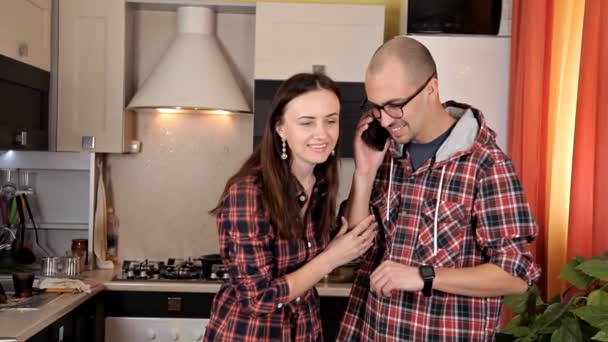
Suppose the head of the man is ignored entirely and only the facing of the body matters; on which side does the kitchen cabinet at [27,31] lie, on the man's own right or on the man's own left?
on the man's own right

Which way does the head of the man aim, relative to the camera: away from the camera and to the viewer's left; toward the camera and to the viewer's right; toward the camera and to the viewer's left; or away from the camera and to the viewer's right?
toward the camera and to the viewer's left

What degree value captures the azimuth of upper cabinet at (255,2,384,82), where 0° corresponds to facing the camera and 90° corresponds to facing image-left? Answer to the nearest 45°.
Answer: approximately 0°

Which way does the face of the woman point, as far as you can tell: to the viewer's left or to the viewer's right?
to the viewer's right

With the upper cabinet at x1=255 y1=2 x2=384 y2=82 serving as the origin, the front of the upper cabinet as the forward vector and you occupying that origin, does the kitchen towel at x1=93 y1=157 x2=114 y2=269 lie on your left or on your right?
on your right

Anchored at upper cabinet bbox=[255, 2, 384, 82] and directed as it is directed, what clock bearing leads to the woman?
The woman is roughly at 12 o'clock from the upper cabinet.

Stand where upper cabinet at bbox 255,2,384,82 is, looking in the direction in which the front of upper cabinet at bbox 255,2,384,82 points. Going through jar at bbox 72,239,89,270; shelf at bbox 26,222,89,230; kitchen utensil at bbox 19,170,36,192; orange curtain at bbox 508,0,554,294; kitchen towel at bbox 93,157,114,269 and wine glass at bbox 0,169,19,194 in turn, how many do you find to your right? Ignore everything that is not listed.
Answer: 5

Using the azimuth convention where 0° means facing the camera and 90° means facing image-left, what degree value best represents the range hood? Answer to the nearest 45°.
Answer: approximately 0°

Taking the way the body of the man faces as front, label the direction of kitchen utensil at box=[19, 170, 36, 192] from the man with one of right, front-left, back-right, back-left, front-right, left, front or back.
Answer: right

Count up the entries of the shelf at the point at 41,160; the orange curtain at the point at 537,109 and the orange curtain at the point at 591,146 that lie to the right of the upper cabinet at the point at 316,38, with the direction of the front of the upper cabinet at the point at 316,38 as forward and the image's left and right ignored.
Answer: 1
